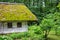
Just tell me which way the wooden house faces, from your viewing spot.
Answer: facing the viewer
